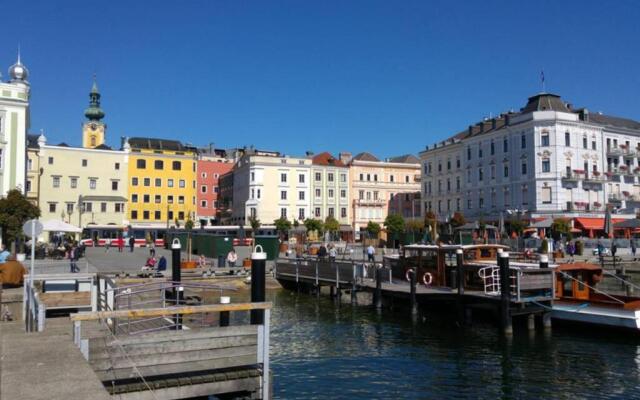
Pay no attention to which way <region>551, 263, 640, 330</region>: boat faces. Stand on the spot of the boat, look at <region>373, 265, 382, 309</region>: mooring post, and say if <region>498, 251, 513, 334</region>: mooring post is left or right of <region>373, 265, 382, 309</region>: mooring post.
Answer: left

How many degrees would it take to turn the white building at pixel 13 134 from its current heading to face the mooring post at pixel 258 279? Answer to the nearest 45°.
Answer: approximately 45° to its right

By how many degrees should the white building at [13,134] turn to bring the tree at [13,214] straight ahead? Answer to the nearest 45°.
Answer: approximately 45° to its right

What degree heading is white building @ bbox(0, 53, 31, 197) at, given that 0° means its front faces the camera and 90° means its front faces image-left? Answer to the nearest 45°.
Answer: approximately 315°

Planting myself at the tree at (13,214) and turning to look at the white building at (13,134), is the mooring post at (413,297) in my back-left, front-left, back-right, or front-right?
back-right

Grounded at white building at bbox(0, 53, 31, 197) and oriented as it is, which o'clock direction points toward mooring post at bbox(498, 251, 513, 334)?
The mooring post is roughly at 1 o'clock from the white building.
